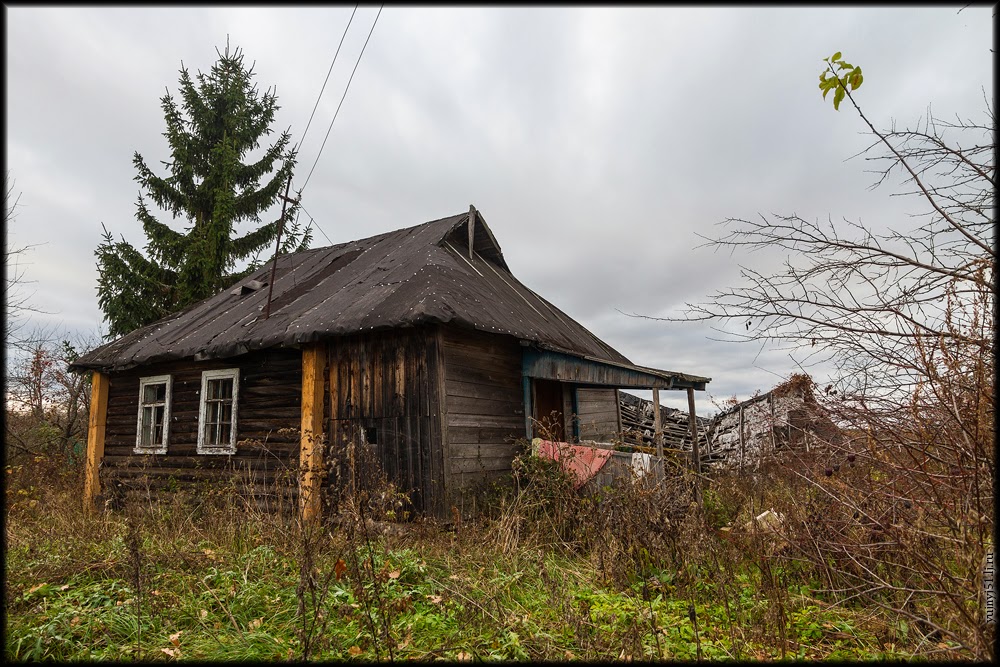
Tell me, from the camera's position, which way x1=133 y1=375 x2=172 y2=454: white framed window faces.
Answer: facing the viewer and to the left of the viewer

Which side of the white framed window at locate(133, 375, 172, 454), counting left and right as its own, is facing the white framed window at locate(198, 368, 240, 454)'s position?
left

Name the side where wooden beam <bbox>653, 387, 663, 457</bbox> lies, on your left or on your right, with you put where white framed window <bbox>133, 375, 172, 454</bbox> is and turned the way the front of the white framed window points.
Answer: on your left
